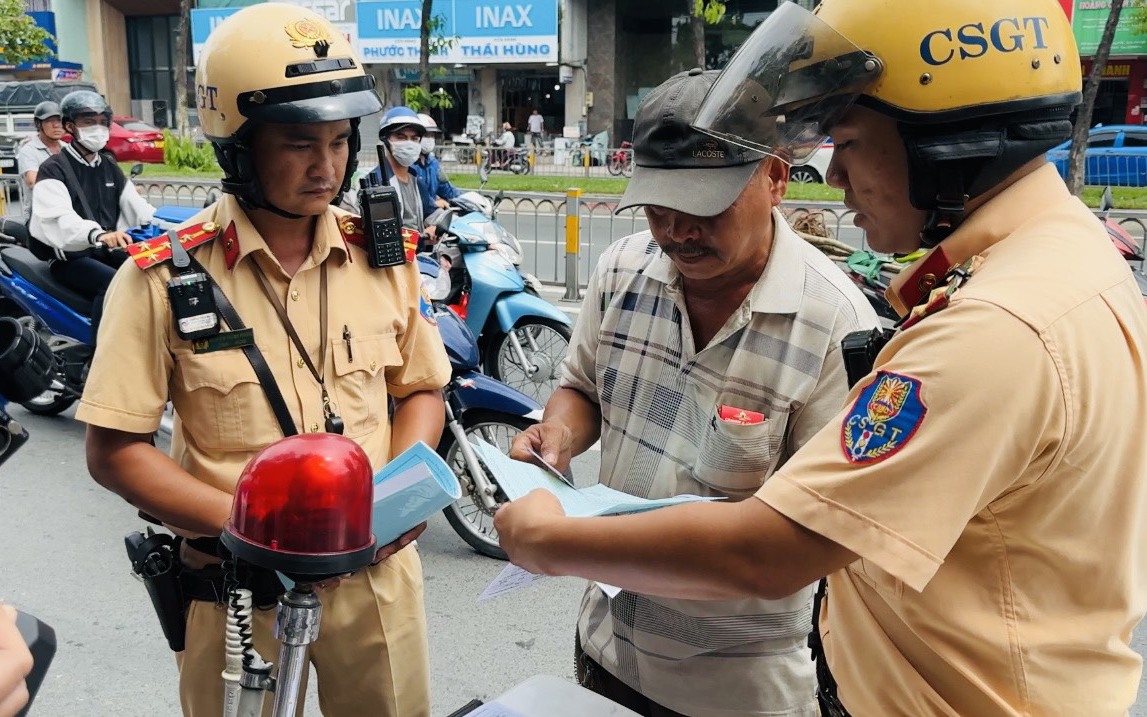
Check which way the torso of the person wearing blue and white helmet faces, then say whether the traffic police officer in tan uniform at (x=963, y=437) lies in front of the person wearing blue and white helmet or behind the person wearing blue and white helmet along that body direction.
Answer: in front

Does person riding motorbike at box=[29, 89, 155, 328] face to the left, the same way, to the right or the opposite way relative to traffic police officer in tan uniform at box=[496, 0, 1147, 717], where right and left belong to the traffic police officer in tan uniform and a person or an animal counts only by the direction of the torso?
the opposite way

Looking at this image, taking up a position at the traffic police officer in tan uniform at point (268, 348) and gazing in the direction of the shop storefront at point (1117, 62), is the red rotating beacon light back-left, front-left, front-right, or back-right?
back-right

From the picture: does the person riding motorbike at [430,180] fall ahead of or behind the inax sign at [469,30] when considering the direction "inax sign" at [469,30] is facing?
ahead

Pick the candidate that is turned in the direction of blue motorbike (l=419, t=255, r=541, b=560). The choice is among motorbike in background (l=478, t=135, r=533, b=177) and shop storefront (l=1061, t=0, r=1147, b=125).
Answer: the shop storefront

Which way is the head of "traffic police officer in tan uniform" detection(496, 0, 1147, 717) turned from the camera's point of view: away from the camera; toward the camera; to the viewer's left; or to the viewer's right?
to the viewer's left

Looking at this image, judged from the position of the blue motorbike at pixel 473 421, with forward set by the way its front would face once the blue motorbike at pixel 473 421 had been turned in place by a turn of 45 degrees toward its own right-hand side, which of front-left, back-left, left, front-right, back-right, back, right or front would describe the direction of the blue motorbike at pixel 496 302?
back

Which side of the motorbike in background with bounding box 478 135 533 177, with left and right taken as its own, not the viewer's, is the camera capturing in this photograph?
left

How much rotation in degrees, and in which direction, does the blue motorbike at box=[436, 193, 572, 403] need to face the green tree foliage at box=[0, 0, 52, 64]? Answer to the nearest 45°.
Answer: approximately 180°

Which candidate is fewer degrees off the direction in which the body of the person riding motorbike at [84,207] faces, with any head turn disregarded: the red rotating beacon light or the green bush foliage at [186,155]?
the red rotating beacon light
